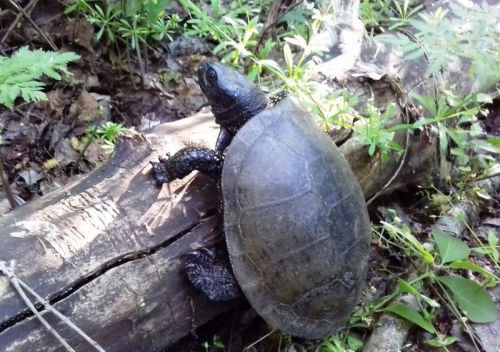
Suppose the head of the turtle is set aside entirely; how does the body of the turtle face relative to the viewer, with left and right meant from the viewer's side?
facing away from the viewer and to the left of the viewer

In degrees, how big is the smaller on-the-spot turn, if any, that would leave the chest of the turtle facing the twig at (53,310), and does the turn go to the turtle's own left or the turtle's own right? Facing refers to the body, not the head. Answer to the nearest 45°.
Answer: approximately 90° to the turtle's own left

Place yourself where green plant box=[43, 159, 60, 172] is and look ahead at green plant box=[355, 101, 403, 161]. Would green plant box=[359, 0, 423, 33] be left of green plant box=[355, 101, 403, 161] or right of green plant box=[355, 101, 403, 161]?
left

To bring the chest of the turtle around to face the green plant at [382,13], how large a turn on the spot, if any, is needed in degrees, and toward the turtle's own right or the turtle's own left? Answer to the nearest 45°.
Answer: approximately 90° to the turtle's own right

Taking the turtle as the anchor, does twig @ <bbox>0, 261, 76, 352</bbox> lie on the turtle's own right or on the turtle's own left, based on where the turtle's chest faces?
on the turtle's own left
